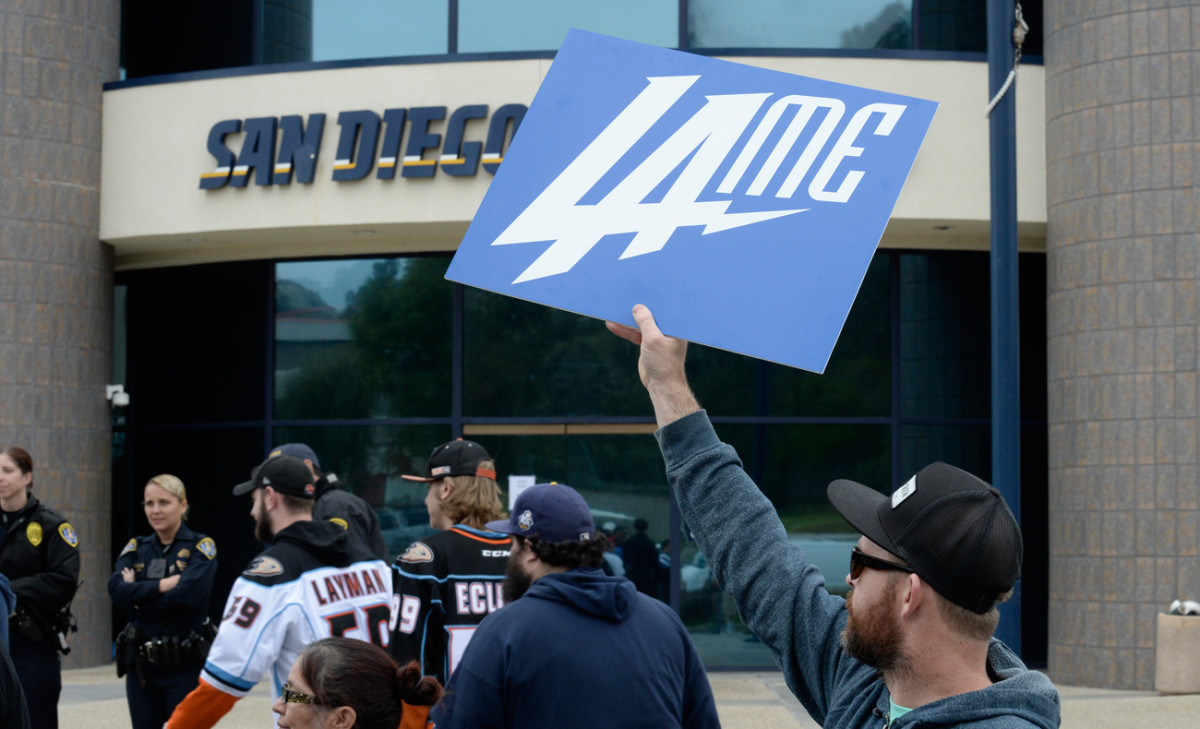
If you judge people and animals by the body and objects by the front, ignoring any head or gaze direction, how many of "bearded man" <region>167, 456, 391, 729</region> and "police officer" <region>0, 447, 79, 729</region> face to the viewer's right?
0

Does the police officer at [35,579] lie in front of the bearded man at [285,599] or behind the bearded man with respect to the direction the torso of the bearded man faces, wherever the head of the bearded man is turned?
in front

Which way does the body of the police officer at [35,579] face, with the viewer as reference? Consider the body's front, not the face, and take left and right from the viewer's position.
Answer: facing the viewer and to the left of the viewer

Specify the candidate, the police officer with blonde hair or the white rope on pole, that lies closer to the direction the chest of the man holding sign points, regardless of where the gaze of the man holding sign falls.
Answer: the police officer with blonde hair

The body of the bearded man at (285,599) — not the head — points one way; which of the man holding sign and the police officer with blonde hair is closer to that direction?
the police officer with blonde hair

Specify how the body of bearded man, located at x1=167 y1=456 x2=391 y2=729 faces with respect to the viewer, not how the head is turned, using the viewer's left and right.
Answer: facing away from the viewer and to the left of the viewer

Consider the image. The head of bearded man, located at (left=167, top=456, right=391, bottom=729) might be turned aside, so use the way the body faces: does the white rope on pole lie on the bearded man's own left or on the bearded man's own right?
on the bearded man's own right

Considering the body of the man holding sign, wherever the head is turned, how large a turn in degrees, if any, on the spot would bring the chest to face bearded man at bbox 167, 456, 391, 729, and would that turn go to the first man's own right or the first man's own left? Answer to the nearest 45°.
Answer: approximately 45° to the first man's own right

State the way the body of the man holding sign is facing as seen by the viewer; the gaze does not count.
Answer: to the viewer's left
